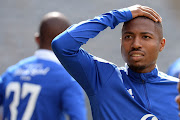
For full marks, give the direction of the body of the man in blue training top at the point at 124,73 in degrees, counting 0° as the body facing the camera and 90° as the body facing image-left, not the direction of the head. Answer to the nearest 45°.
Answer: approximately 0°

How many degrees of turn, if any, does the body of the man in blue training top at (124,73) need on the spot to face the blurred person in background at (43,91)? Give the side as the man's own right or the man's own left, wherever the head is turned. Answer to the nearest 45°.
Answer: approximately 135° to the man's own right

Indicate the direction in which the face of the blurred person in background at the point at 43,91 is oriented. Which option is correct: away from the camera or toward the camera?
away from the camera

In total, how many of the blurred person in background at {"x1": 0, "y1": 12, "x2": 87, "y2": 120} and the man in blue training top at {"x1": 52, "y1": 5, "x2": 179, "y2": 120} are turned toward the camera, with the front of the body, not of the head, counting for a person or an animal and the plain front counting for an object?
1

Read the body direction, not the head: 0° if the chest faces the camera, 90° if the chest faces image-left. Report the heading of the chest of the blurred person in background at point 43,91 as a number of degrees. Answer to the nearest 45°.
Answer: approximately 225°
